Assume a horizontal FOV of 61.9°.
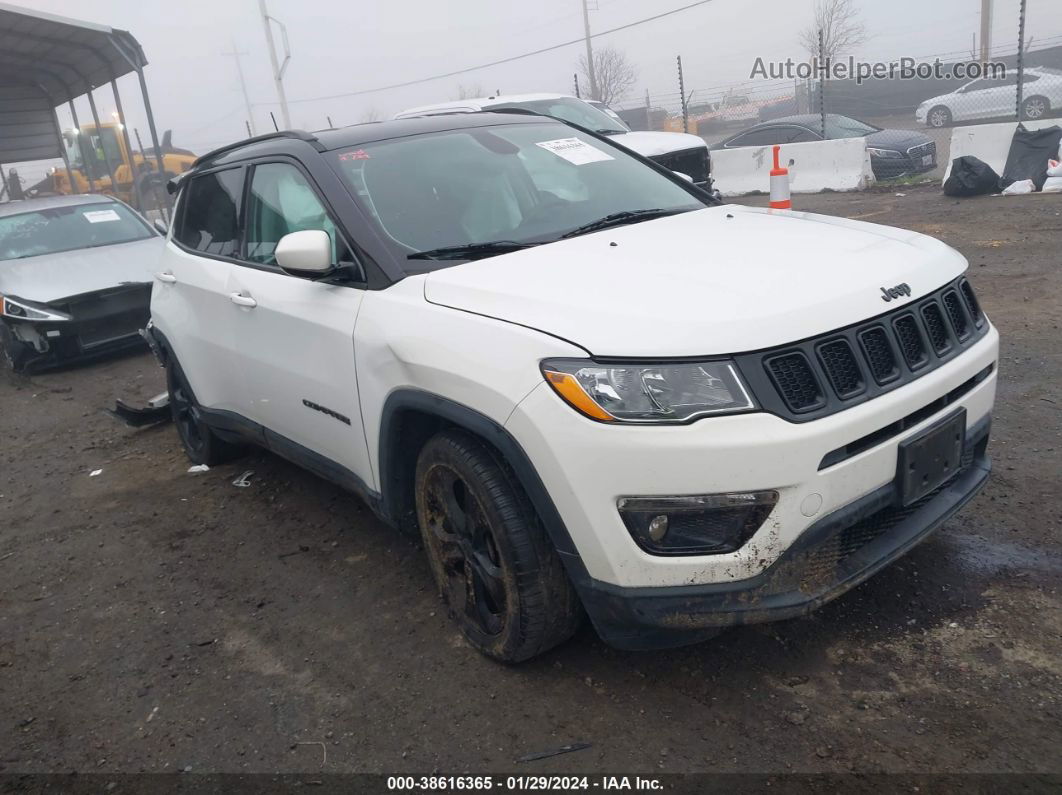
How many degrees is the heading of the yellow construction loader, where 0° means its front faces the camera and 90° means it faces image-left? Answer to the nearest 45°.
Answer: approximately 90°

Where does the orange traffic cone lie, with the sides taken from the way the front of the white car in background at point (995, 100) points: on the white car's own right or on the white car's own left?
on the white car's own left

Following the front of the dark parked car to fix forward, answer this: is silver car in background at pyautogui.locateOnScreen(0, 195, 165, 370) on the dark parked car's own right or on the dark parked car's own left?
on the dark parked car's own right

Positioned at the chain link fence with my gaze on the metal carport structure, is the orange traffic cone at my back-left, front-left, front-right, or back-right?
front-left

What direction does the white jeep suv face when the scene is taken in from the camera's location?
facing the viewer and to the right of the viewer

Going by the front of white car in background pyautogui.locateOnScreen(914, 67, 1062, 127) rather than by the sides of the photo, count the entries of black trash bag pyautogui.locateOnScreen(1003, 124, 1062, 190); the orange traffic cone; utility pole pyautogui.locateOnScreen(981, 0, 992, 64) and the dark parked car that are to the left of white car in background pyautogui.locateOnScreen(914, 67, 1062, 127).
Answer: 3

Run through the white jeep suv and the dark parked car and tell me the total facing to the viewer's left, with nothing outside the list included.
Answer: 0

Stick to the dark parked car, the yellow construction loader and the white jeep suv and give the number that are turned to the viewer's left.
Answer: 1

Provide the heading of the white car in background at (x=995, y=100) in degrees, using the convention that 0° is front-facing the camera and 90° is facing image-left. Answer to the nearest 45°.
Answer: approximately 90°

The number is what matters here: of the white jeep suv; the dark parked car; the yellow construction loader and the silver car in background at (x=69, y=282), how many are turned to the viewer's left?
1

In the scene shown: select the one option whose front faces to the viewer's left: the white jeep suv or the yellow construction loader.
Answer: the yellow construction loader

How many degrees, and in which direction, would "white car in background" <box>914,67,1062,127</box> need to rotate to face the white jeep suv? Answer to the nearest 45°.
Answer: approximately 90° to its left
